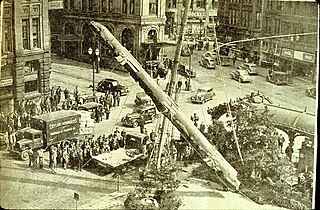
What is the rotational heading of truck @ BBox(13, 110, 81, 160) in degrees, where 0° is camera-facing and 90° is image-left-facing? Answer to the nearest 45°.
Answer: approximately 45°

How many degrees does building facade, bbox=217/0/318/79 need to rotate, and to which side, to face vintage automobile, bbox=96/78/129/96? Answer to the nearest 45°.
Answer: approximately 45° to its right

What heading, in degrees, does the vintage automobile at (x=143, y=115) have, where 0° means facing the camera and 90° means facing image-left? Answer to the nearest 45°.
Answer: approximately 45°
